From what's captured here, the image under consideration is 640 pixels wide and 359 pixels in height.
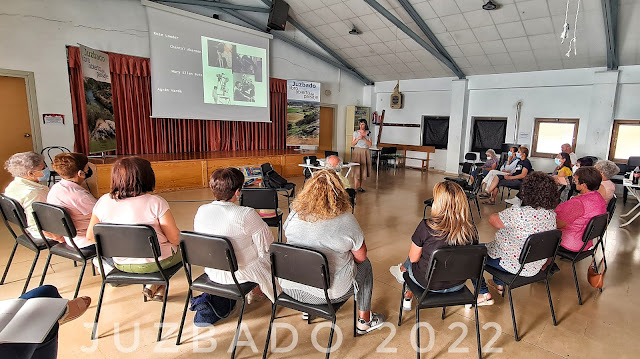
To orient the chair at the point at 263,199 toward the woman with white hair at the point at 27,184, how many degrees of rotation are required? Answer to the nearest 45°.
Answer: approximately 135° to its left

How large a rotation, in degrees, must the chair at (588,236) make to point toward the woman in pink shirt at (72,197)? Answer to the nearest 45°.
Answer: approximately 90° to its left

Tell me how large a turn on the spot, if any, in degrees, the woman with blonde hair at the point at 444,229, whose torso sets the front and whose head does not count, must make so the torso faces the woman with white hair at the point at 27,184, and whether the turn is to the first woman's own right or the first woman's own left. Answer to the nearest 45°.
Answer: approximately 45° to the first woman's own left

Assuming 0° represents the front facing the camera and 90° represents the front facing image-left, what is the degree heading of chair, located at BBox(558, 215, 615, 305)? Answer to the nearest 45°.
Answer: approximately 135°

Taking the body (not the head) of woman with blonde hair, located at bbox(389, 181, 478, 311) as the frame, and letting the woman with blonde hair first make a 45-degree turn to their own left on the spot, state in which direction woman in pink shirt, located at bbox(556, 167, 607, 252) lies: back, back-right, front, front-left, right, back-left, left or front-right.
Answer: back-right

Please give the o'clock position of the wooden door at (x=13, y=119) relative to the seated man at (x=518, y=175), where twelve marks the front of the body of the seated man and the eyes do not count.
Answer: The wooden door is roughly at 11 o'clock from the seated man.

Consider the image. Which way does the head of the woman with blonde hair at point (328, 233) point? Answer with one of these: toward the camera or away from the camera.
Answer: away from the camera

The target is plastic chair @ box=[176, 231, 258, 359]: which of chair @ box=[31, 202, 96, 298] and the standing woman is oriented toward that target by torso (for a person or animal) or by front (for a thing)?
the standing woman

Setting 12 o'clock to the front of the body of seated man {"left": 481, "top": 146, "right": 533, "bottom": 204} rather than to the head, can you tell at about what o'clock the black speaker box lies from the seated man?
The black speaker box is roughly at 12 o'clock from the seated man.

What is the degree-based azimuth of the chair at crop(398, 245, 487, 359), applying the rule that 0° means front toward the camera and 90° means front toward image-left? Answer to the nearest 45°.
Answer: approximately 135°

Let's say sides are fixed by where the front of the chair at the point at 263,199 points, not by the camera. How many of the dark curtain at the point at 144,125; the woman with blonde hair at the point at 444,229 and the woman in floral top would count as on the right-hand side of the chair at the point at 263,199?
2

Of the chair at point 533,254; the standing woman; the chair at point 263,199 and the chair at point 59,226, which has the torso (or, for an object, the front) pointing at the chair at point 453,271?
the standing woman

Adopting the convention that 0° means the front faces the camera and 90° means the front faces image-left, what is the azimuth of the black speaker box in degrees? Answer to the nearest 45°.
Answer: approximately 315°

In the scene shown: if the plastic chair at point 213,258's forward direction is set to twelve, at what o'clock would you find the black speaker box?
The black speaker box is roughly at 11 o'clock from the plastic chair.

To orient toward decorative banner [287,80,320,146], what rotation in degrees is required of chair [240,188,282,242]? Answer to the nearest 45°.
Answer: approximately 45° to its left

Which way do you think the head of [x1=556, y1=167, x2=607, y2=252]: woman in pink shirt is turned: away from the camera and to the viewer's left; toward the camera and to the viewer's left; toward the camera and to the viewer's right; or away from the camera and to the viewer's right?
away from the camera and to the viewer's left

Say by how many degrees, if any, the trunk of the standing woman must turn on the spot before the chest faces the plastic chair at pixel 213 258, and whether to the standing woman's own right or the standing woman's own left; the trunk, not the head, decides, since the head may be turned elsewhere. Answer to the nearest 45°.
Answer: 0° — they already face it
